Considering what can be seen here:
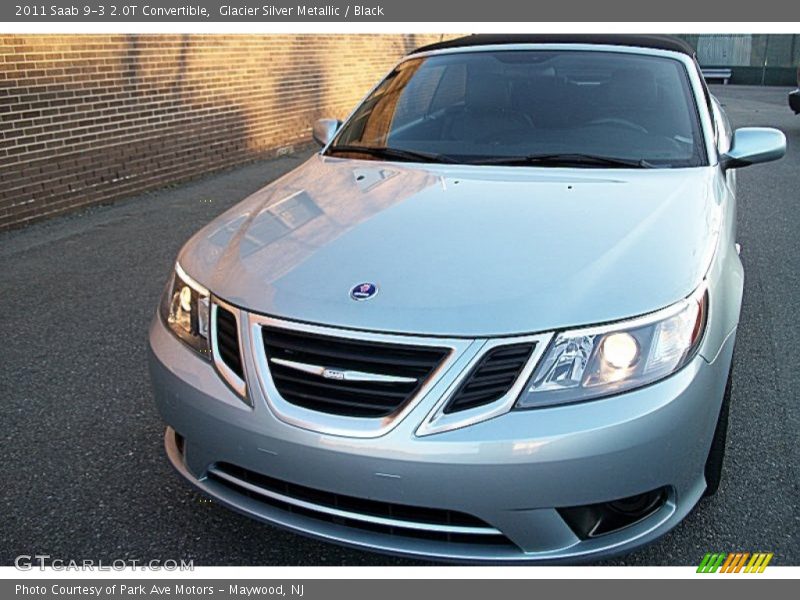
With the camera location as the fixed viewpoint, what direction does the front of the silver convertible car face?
facing the viewer and to the left of the viewer
